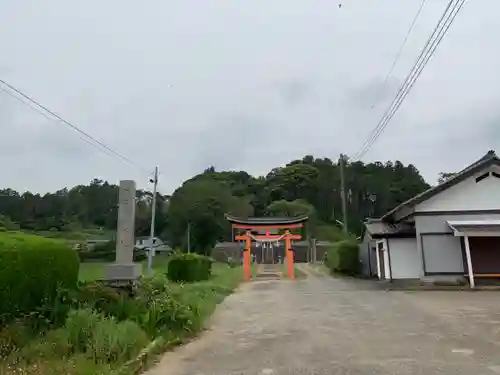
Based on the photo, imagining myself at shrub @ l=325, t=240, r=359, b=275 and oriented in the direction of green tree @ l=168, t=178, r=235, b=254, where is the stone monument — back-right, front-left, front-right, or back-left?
back-left

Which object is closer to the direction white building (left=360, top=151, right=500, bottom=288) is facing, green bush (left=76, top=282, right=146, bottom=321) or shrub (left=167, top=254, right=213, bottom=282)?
the green bush

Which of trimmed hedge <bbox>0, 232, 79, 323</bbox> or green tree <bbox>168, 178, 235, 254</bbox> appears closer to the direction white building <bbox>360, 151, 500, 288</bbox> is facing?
the trimmed hedge

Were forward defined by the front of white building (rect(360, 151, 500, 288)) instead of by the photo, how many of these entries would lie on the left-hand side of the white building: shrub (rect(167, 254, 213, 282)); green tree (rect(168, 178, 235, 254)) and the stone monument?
0

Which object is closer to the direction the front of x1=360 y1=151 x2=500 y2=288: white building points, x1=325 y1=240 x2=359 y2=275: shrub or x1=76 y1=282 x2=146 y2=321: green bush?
the green bush

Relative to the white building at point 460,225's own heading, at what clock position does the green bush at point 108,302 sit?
The green bush is roughly at 1 o'clock from the white building.

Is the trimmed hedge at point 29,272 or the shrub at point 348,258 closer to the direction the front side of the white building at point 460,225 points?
the trimmed hedge

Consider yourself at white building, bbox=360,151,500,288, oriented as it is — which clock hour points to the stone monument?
The stone monument is roughly at 1 o'clock from the white building.

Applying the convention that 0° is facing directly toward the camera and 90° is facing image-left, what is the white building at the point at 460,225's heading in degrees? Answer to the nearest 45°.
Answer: approximately 0°

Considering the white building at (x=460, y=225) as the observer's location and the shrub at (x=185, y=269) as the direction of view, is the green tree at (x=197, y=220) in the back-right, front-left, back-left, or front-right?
front-right

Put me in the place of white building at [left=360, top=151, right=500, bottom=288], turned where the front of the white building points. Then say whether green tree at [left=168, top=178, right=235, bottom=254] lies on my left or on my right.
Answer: on my right

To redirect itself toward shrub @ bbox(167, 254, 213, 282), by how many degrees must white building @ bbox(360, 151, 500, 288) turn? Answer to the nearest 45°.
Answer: approximately 90° to its right

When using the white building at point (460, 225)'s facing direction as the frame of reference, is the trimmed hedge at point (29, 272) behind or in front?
in front
